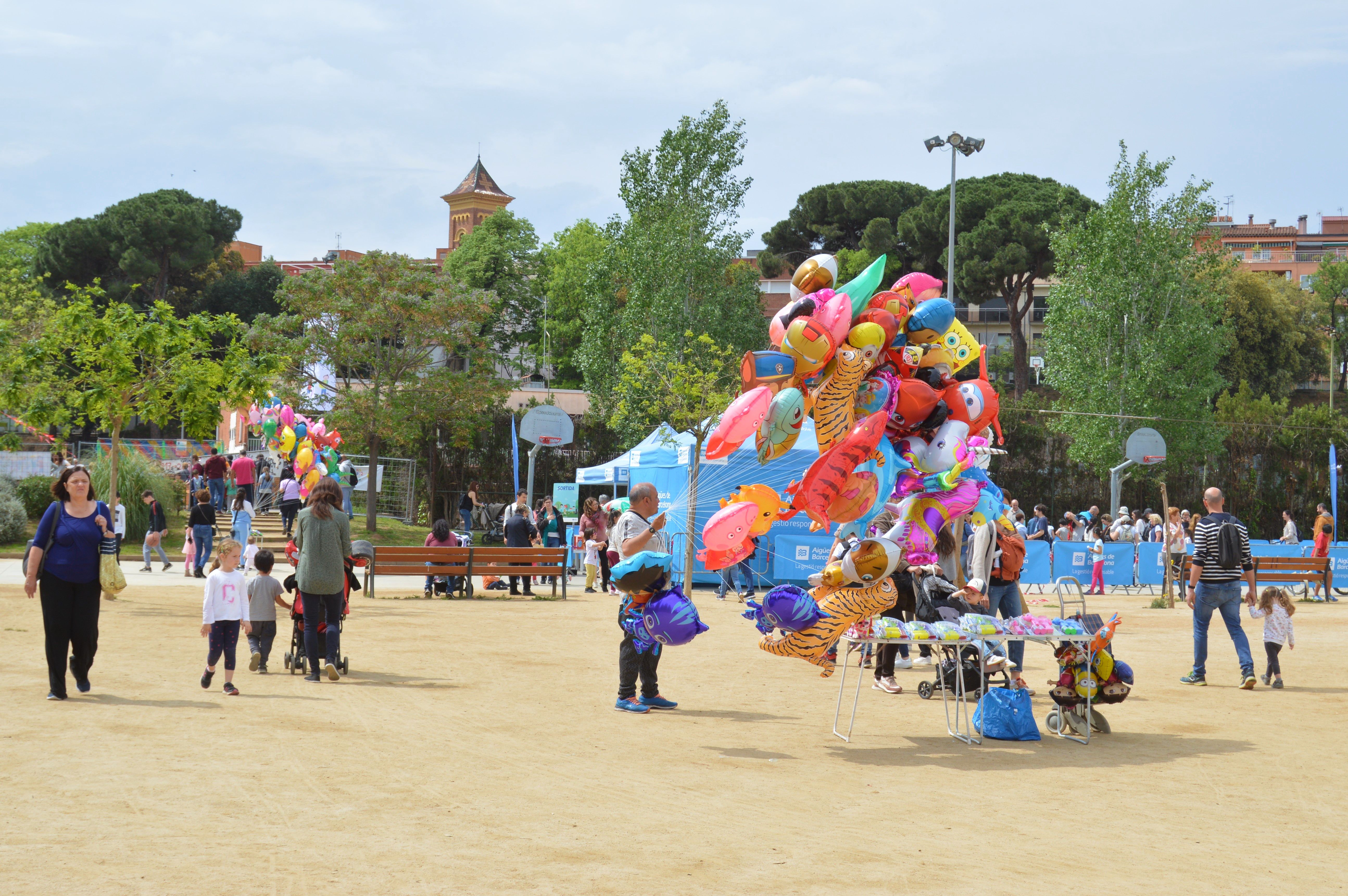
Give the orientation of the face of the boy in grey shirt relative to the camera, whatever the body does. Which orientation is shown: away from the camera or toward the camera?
away from the camera

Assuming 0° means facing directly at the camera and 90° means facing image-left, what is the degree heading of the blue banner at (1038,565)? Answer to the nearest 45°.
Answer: approximately 0°

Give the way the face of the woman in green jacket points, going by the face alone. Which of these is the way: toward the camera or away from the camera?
away from the camera

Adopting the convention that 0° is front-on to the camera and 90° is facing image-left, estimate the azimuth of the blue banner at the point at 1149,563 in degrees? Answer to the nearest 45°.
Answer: approximately 0°
